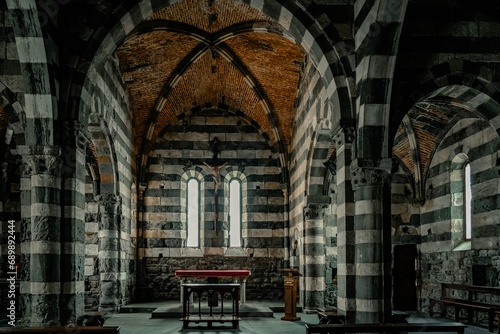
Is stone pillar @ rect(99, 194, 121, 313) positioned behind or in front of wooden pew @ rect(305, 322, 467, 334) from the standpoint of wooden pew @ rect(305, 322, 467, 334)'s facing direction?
in front

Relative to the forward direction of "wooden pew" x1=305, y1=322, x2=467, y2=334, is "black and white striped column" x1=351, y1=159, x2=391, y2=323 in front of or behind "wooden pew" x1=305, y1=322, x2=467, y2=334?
in front

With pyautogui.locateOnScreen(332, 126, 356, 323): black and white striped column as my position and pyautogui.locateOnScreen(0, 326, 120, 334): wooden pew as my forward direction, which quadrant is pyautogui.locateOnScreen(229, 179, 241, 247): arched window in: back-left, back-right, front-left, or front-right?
back-right

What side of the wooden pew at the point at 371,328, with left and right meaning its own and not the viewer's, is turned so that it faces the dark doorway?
front

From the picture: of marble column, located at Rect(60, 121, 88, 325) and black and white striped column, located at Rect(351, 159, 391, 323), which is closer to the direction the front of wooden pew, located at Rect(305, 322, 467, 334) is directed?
the black and white striped column

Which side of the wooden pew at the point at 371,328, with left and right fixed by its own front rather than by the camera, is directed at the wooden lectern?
front

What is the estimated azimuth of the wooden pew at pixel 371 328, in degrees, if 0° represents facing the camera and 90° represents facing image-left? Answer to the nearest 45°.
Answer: approximately 180°
